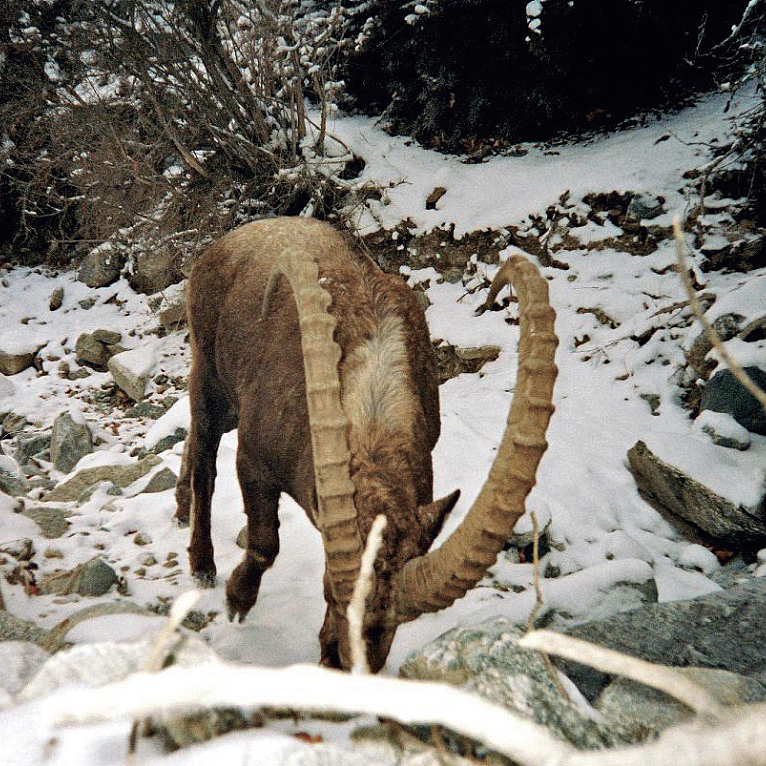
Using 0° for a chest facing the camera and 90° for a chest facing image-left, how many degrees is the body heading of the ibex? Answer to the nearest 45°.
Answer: approximately 315°

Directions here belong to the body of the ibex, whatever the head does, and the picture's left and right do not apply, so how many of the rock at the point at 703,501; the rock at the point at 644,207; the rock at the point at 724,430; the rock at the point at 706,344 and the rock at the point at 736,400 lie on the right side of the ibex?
0

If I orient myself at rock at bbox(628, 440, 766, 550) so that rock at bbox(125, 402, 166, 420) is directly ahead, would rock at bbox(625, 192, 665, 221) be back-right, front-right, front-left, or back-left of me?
front-right

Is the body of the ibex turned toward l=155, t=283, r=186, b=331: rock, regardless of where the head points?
no

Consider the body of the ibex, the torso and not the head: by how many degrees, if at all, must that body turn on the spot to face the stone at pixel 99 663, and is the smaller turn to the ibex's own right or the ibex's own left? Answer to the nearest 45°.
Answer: approximately 45° to the ibex's own right

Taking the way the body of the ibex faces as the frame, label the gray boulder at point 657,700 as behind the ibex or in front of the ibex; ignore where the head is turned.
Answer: in front

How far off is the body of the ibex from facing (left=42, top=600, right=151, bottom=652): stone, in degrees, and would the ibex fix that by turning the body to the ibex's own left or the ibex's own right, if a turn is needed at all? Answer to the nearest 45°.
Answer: approximately 135° to the ibex's own right

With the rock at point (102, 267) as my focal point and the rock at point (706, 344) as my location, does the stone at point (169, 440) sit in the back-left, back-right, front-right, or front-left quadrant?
front-left

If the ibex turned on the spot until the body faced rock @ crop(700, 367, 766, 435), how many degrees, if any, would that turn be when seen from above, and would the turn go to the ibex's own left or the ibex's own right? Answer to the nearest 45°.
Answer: approximately 90° to the ibex's own left

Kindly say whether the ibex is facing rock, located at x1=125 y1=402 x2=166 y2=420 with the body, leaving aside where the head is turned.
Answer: no

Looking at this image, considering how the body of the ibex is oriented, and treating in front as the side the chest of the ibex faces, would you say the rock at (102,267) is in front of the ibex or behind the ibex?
behind

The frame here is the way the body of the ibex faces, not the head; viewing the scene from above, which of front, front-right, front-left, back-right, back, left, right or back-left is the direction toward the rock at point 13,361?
back

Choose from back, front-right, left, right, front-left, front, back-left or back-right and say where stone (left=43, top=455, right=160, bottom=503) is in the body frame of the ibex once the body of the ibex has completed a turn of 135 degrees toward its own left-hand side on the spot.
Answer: front-left

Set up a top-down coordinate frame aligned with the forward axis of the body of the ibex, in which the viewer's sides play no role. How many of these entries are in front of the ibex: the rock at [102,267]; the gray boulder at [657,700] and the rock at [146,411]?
1

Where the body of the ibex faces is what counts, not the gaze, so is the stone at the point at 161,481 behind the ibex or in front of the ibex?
behind

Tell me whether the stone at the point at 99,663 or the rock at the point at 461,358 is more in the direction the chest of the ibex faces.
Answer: the stone
